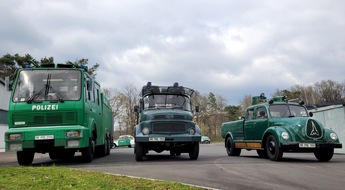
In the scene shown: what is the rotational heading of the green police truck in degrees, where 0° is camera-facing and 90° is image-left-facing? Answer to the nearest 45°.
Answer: approximately 0°

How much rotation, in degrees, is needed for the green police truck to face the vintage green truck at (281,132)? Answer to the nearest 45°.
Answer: approximately 90° to its left

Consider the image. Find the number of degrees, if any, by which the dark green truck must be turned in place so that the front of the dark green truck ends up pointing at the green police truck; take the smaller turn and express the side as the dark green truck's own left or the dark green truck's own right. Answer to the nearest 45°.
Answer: approximately 90° to the dark green truck's own right

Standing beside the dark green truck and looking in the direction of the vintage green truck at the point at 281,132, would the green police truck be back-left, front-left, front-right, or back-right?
back-right

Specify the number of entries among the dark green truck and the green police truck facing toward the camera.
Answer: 2

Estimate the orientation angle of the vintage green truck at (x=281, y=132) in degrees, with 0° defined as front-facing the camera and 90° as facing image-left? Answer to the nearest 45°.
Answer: approximately 315°

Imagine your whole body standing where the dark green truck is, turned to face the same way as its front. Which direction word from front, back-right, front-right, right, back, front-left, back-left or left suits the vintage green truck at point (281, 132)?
left

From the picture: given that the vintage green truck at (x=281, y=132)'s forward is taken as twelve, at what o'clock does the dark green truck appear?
The dark green truck is roughly at 4 o'clock from the vintage green truck.

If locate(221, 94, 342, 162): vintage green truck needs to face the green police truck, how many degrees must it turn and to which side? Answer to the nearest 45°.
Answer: approximately 90° to its right
